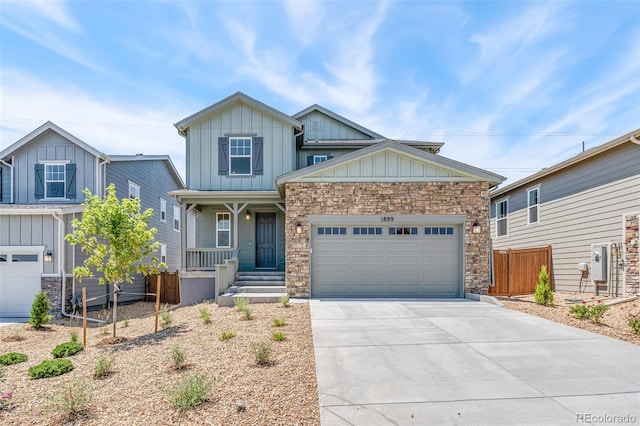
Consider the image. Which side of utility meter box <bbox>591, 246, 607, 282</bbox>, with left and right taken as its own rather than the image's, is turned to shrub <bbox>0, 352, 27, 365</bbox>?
front

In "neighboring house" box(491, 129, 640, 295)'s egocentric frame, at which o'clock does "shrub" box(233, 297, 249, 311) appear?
The shrub is roughly at 3 o'clock from the neighboring house.

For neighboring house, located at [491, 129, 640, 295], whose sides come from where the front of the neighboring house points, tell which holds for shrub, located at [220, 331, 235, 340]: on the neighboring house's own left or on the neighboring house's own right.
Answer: on the neighboring house's own right

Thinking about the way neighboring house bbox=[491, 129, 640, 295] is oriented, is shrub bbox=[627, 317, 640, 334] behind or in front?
in front

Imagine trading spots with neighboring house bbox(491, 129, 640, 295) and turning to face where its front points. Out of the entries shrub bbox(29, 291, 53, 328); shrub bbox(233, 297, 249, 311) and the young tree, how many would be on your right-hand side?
3

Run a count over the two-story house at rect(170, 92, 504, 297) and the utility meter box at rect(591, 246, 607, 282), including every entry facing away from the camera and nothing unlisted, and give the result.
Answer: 0

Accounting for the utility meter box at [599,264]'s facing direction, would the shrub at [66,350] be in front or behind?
in front

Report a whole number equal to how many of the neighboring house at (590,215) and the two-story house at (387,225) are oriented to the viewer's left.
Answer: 0

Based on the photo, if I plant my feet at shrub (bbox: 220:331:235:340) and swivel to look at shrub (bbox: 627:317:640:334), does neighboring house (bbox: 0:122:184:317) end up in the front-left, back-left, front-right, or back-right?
back-left

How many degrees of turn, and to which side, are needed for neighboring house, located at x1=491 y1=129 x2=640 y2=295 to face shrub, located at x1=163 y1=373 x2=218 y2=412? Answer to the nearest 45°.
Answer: approximately 45° to its right

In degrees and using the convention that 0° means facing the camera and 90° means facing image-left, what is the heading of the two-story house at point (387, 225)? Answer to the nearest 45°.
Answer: approximately 0°

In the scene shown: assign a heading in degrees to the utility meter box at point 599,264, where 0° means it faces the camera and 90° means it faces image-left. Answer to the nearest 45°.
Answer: approximately 45°
